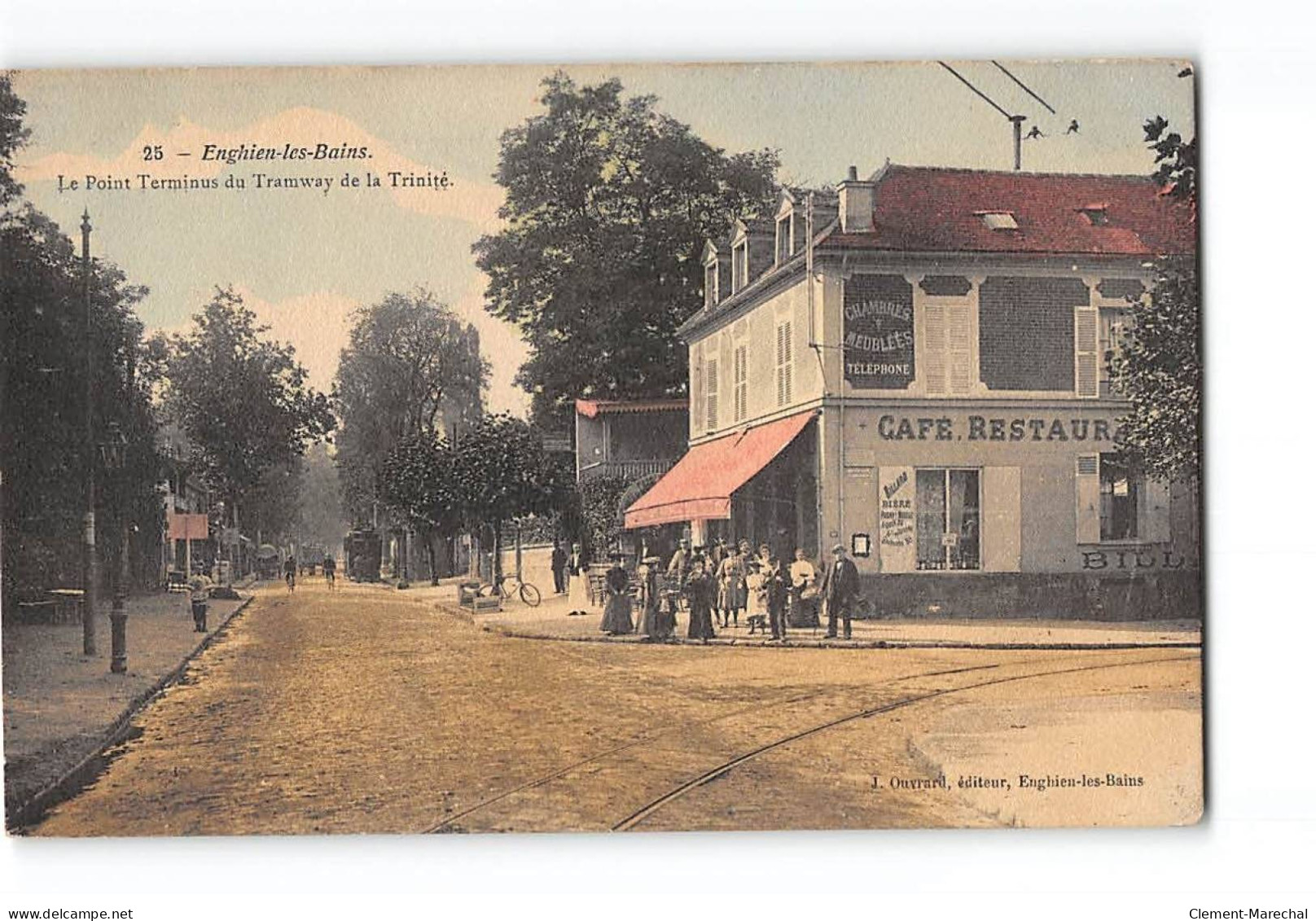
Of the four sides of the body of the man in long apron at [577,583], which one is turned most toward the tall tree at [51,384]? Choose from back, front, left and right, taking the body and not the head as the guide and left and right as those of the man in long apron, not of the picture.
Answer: right

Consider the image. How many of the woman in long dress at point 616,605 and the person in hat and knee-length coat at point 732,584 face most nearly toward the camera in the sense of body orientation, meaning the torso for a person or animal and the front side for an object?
2

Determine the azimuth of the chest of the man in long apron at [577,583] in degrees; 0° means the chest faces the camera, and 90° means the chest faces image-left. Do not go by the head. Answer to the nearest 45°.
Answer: approximately 0°

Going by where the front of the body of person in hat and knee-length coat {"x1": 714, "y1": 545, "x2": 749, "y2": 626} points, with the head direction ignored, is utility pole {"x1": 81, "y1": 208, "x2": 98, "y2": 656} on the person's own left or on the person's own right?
on the person's own right

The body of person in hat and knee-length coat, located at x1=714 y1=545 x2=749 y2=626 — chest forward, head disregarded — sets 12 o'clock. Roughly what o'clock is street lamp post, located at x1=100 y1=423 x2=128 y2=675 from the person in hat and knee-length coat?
The street lamp post is roughly at 1 o'clock from the person in hat and knee-length coat.
